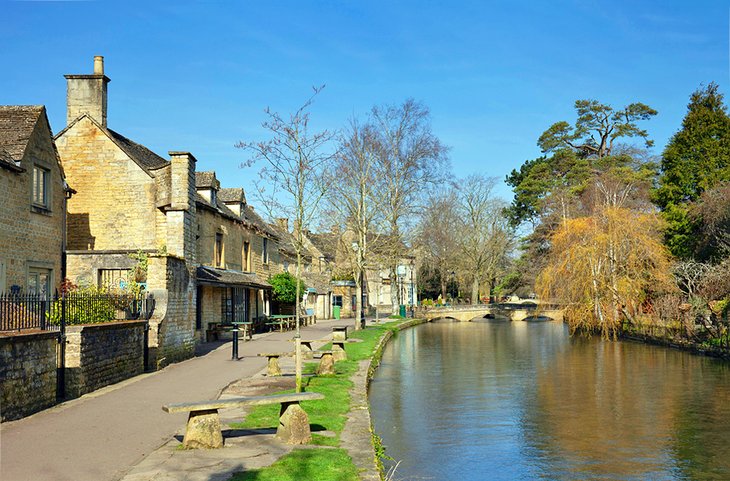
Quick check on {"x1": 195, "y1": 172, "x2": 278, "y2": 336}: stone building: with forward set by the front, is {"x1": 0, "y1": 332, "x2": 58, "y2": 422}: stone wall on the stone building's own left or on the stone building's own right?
on the stone building's own right

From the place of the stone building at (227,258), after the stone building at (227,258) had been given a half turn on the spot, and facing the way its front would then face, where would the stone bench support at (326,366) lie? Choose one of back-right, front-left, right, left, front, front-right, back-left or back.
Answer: back-left

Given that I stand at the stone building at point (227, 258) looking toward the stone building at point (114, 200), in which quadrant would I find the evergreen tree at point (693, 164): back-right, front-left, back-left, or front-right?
back-left

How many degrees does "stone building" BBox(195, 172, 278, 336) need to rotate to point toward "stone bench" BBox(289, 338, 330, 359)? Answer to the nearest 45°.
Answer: approximately 45° to its right

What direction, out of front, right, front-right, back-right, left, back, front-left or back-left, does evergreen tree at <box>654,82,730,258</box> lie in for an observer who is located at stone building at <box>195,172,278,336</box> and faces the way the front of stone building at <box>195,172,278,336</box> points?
front-left

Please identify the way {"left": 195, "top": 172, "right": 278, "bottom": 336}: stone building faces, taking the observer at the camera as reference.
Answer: facing the viewer and to the right of the viewer

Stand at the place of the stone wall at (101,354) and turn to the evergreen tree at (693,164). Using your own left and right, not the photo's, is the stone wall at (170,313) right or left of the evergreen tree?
left

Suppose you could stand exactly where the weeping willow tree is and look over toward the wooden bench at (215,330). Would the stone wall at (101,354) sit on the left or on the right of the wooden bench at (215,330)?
left
